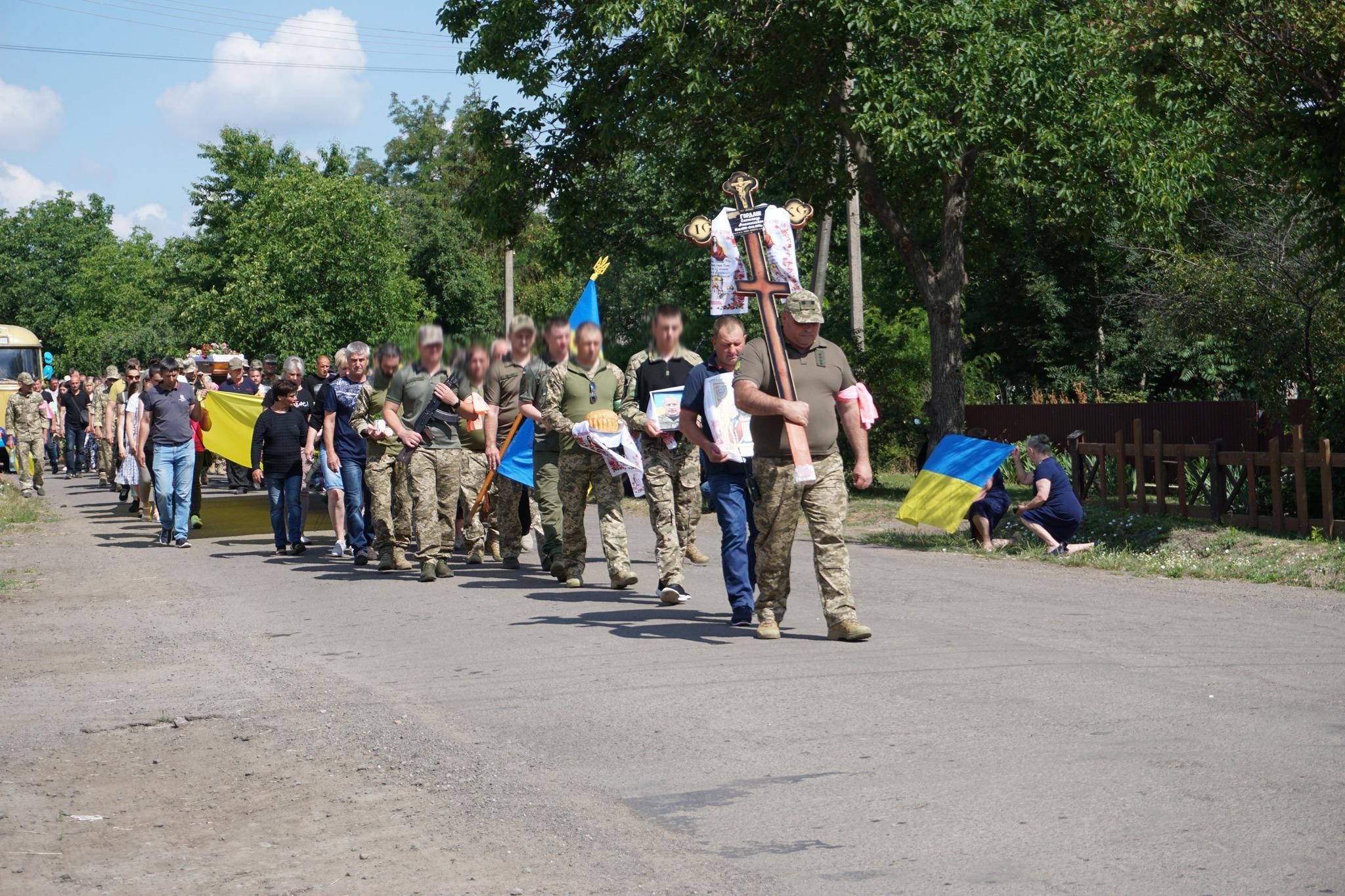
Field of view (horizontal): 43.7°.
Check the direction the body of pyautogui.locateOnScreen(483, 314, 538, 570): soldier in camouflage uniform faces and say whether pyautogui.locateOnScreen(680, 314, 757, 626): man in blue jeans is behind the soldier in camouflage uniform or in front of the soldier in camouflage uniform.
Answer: in front

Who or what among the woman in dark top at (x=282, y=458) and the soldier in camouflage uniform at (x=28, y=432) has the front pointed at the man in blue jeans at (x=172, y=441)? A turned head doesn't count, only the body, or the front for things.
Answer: the soldier in camouflage uniform

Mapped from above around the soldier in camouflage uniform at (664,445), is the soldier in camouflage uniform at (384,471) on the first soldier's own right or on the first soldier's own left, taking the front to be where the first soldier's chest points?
on the first soldier's own right

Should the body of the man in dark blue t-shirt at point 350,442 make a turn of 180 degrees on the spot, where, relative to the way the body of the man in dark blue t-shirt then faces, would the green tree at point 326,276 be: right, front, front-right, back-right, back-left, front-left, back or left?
front

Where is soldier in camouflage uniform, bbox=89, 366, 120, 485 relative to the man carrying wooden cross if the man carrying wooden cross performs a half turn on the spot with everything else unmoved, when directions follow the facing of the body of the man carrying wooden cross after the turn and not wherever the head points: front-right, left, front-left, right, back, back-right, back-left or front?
front

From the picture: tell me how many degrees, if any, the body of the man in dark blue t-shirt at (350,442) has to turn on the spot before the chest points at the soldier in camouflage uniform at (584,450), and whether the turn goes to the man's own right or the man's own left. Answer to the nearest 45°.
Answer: approximately 45° to the man's own left

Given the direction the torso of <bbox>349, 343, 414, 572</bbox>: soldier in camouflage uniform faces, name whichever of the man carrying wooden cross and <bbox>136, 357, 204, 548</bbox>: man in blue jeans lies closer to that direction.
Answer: the man carrying wooden cross
